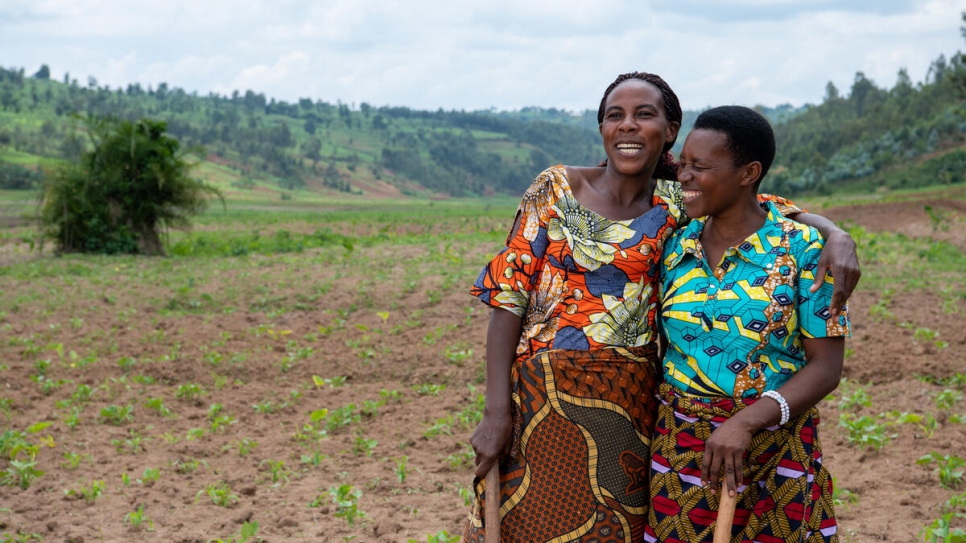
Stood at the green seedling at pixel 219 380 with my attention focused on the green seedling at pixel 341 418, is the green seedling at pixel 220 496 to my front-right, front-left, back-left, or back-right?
front-right

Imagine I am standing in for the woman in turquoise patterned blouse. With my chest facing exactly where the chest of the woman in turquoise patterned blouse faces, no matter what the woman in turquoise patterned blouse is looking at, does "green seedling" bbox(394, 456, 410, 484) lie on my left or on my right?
on my right

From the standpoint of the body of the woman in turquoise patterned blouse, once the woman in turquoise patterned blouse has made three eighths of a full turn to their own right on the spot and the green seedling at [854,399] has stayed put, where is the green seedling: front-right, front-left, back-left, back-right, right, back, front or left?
front

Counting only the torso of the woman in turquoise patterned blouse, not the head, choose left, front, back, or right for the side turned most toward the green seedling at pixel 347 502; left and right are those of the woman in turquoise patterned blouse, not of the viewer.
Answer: right

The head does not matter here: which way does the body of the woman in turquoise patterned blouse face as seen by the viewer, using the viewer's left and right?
facing the viewer and to the left of the viewer

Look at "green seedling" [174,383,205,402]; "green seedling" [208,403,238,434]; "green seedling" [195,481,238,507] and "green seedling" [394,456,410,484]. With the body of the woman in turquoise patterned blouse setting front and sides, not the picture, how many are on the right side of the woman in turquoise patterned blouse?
4

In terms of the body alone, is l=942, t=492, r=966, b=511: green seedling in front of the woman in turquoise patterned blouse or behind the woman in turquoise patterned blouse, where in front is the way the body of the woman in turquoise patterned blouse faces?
behind

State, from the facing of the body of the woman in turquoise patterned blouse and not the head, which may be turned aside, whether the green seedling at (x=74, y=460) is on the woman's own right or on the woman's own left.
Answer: on the woman's own right

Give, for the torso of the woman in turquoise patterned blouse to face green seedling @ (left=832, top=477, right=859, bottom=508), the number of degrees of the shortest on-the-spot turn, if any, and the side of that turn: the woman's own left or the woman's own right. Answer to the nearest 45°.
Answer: approximately 135° to the woman's own right

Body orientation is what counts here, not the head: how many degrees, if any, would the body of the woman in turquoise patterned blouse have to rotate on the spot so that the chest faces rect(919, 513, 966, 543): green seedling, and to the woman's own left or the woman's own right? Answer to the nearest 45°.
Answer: approximately 180°

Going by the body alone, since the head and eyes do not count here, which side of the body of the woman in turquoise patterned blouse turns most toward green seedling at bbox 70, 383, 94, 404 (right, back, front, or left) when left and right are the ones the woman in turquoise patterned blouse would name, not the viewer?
right

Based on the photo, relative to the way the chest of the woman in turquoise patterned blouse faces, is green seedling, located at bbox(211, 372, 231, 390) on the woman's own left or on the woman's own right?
on the woman's own right

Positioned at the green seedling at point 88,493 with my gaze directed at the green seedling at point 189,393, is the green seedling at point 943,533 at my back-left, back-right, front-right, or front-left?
back-right

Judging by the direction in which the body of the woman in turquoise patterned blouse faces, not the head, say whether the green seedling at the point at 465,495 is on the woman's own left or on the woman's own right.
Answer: on the woman's own right

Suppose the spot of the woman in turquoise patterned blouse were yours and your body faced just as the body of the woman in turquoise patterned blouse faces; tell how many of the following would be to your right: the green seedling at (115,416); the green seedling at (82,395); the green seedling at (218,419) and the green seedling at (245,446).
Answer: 4

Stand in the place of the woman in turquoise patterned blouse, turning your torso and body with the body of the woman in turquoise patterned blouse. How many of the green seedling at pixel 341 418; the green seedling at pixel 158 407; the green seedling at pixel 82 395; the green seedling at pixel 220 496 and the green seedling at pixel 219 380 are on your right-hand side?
5

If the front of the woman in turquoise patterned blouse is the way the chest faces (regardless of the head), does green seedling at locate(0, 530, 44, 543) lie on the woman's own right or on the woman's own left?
on the woman's own right

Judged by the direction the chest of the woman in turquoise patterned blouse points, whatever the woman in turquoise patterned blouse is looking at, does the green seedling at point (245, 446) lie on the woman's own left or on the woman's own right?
on the woman's own right
